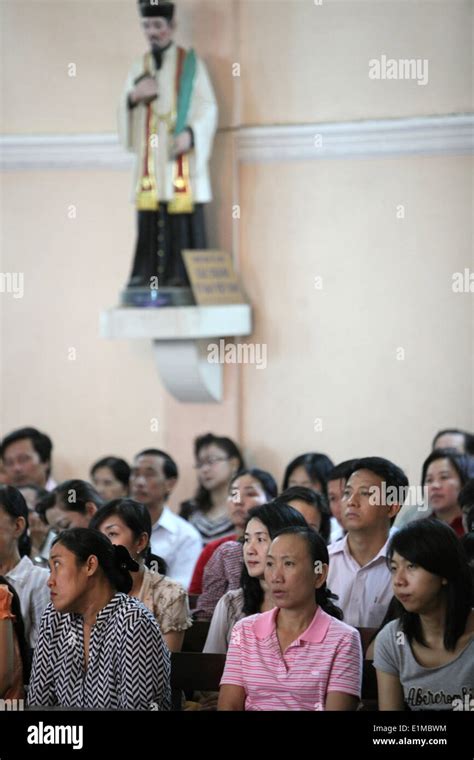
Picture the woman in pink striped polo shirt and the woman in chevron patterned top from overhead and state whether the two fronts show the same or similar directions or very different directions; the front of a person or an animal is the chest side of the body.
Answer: same or similar directions

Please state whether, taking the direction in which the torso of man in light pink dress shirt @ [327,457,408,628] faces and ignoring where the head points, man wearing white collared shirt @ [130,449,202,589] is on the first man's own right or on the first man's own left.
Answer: on the first man's own right

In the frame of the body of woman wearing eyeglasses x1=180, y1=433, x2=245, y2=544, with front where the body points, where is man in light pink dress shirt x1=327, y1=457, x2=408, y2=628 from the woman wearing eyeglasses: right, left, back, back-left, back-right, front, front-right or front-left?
front-left

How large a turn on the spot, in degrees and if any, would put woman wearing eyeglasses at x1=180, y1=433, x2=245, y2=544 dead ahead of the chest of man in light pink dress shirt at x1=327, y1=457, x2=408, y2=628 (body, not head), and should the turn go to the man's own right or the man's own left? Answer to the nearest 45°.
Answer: approximately 135° to the man's own right

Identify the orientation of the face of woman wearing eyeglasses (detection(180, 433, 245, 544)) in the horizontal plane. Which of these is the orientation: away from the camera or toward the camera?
toward the camera

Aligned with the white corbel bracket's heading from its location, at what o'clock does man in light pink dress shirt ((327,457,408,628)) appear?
The man in light pink dress shirt is roughly at 10 o'clock from the white corbel bracket.

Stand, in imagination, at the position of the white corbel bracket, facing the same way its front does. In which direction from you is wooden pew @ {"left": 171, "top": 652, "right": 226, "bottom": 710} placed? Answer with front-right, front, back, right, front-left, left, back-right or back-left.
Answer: front-left

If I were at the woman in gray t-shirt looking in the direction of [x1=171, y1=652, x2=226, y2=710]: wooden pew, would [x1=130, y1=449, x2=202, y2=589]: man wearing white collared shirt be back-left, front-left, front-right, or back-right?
front-right

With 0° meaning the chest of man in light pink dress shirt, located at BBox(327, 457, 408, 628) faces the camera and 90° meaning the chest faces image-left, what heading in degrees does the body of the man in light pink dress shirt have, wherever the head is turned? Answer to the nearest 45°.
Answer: approximately 45°

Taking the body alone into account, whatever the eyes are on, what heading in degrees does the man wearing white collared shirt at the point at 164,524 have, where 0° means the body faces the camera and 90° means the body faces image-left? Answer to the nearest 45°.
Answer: approximately 45°

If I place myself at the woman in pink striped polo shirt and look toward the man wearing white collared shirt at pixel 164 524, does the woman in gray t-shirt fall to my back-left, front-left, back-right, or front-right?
back-right

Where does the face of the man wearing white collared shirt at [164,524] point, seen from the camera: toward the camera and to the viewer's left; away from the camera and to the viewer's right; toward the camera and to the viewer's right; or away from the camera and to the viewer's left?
toward the camera and to the viewer's left

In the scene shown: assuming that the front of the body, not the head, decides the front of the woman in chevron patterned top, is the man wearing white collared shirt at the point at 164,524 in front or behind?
behind

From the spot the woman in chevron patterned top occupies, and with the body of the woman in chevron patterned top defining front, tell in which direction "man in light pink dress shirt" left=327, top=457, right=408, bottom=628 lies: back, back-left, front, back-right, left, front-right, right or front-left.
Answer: back

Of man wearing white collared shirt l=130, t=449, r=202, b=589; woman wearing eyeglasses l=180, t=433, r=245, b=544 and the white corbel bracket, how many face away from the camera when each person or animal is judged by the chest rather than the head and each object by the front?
0

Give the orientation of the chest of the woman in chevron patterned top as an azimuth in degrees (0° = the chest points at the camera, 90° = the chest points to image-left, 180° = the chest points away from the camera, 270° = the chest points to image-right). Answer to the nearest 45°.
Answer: approximately 45°

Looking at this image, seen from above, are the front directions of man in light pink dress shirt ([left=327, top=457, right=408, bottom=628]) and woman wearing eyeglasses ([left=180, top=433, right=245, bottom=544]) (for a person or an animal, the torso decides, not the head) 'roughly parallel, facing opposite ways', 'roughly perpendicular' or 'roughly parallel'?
roughly parallel

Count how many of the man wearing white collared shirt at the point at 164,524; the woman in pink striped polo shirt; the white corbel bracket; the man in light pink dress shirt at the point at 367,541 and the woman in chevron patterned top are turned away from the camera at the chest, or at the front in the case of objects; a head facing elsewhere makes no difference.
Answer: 0

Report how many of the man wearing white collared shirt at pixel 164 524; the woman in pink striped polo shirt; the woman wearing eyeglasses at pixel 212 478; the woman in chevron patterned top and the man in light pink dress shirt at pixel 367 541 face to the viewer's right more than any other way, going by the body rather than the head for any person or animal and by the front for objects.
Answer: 0
